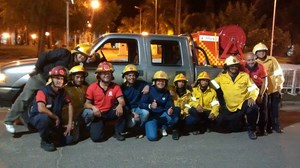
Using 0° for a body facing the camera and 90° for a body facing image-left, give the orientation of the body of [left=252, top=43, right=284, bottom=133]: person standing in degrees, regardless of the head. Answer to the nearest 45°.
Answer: approximately 45°

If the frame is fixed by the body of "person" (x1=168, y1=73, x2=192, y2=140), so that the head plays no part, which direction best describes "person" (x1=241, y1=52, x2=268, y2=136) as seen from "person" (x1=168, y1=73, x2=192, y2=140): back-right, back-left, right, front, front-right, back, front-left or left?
left

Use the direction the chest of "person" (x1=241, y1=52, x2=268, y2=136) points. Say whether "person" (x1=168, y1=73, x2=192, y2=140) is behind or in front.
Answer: in front

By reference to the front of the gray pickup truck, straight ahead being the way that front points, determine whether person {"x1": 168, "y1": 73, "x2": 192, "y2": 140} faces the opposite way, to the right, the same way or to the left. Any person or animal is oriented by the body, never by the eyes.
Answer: to the left

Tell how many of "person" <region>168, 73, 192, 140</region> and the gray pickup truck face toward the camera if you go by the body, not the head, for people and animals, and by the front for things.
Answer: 1

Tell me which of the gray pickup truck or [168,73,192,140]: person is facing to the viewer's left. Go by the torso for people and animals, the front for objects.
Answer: the gray pickup truck

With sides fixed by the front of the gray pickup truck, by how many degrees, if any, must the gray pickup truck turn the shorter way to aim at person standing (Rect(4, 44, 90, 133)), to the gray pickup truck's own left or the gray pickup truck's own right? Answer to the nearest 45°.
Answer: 0° — it already faces them

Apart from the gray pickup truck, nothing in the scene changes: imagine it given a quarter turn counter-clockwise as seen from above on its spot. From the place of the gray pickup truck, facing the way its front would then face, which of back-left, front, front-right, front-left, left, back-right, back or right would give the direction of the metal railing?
back-left

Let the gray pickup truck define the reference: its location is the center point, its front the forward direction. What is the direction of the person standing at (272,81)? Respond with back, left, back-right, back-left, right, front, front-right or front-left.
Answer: back

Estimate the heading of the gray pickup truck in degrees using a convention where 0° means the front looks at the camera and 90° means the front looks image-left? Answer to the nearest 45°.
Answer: approximately 90°

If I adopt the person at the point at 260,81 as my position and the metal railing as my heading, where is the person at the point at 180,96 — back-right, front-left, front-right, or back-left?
back-left
